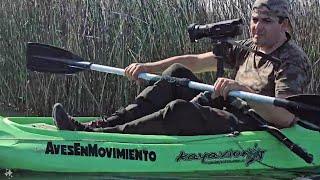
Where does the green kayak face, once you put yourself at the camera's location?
facing to the left of the viewer

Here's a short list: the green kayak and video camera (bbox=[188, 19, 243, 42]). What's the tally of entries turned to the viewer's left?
2

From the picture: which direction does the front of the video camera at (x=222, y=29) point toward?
to the viewer's left

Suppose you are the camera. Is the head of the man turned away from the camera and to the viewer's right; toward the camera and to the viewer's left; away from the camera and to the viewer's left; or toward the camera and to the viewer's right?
toward the camera and to the viewer's left

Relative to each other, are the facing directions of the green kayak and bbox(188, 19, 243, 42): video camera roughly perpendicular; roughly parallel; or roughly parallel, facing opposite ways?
roughly parallel
